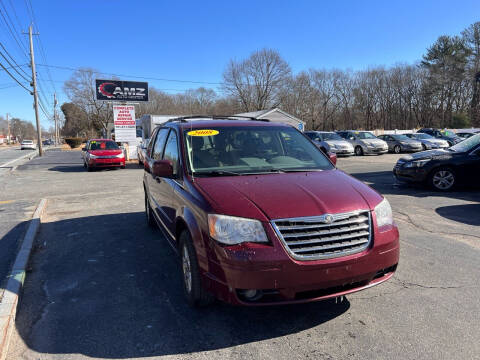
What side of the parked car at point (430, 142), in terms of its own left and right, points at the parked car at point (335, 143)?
right

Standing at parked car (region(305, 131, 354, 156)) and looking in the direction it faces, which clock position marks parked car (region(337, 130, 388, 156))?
parked car (region(337, 130, 388, 156)) is roughly at 9 o'clock from parked car (region(305, 131, 354, 156)).

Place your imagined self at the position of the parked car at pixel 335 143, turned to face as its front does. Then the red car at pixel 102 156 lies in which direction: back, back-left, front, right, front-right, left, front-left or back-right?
right

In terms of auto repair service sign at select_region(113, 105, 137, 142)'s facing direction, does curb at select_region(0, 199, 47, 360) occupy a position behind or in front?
in front

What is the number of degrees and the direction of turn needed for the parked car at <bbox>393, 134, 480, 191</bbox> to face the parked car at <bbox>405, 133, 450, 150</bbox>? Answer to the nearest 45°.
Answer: approximately 135° to its right

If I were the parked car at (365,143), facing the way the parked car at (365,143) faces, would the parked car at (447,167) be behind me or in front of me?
in front

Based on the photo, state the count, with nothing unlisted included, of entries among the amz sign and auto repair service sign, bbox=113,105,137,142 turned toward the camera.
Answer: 2

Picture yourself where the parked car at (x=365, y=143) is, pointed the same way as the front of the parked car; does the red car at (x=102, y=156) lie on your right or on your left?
on your right

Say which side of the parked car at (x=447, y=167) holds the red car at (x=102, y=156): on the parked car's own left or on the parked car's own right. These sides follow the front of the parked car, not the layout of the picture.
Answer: on the parked car's own right

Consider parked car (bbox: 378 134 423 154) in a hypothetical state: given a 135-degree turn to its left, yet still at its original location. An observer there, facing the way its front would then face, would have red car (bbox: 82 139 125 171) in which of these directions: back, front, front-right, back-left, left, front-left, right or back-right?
back-left

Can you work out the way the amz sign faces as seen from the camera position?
facing the viewer

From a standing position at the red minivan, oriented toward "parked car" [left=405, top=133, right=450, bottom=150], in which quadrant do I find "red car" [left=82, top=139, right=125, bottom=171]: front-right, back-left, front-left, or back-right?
front-left

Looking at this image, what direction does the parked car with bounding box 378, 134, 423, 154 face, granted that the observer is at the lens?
facing the viewer and to the right of the viewer

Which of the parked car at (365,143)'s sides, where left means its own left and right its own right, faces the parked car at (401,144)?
left

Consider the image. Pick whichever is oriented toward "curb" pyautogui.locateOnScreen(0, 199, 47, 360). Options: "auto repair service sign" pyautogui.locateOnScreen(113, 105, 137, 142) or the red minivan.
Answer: the auto repair service sign

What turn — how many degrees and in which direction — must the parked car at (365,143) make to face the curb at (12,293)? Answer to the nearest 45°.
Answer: approximately 45° to its right

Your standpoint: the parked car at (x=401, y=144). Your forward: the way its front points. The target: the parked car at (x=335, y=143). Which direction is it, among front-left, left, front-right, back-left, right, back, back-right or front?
right
